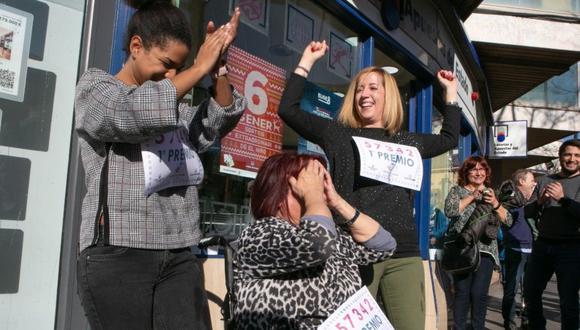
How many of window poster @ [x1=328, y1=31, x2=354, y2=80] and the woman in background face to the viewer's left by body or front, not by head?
0

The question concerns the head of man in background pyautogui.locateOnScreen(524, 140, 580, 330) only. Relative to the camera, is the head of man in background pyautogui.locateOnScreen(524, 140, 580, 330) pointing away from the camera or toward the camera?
toward the camera

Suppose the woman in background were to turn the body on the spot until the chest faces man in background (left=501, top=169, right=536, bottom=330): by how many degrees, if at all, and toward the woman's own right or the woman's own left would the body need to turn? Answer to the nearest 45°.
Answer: approximately 135° to the woman's own left

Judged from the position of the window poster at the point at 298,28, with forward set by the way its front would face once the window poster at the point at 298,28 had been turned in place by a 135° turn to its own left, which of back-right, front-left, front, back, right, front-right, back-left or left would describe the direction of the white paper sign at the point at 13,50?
back-left

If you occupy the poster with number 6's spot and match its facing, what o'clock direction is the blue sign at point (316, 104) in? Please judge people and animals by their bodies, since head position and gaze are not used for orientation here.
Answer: The blue sign is roughly at 9 o'clock from the poster with number 6.

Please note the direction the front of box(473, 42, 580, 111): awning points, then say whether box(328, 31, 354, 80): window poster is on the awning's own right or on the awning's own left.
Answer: on the awning's own right

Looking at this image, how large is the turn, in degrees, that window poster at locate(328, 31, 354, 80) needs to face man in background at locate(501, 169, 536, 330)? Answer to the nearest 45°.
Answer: approximately 90° to its left

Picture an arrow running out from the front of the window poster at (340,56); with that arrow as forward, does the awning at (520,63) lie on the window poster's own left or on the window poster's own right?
on the window poster's own left

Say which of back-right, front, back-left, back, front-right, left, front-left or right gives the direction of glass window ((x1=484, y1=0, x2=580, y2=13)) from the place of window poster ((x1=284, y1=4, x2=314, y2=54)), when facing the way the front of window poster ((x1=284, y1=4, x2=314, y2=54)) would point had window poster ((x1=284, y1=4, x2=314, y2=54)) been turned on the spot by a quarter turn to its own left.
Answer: front

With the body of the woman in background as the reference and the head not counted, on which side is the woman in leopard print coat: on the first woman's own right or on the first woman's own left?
on the first woman's own right

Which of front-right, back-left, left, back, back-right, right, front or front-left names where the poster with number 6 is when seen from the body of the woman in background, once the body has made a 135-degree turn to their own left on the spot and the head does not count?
back-left

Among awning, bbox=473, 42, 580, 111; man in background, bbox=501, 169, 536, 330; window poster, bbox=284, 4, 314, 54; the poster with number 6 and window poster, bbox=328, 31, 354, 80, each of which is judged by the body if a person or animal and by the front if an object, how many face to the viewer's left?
0

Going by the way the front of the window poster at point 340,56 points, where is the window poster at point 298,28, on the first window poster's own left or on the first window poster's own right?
on the first window poster's own right

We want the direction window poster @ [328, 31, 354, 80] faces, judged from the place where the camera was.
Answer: facing the viewer and to the right of the viewer
